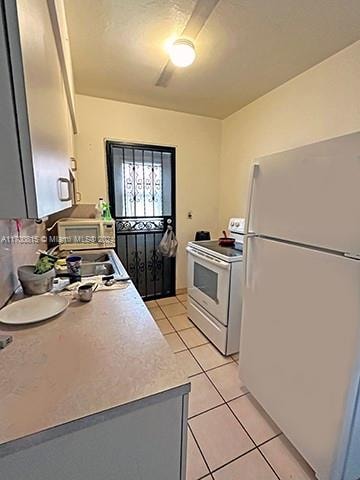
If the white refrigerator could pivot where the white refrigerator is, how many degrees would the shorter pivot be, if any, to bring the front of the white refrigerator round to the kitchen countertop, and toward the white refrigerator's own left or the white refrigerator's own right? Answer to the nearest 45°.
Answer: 0° — it already faces it

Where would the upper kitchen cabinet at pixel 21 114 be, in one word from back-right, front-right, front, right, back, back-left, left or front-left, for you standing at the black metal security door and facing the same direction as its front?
front

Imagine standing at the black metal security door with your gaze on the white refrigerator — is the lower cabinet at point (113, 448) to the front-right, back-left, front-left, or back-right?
front-right

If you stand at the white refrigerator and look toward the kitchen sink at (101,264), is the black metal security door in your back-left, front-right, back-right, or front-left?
front-right

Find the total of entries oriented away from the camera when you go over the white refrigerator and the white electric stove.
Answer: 0

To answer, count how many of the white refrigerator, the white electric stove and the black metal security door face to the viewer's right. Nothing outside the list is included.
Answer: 0

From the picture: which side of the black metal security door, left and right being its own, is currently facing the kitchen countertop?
front

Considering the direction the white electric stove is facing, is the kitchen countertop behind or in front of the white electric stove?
in front

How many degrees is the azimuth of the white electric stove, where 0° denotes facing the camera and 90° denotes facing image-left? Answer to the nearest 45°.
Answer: approximately 45°

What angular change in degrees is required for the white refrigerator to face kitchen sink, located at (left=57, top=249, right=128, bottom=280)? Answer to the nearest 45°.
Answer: approximately 45° to its right

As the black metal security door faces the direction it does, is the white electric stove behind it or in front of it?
in front

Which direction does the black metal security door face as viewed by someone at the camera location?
facing the viewer

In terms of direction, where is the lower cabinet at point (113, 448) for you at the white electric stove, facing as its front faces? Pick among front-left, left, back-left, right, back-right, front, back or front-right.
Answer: front-left

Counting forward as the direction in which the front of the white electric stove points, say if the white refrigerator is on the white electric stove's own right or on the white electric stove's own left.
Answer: on the white electric stove's own left

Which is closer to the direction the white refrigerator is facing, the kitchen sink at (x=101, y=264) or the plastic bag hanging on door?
the kitchen sink

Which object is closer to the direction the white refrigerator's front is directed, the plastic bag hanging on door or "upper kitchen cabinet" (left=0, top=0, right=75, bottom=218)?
the upper kitchen cabinet

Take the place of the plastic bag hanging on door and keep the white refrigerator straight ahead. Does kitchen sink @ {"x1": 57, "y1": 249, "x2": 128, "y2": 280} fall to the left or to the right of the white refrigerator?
right

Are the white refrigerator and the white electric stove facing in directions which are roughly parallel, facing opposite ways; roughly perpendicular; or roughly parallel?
roughly parallel

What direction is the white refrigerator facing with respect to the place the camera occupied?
facing the viewer and to the left of the viewer

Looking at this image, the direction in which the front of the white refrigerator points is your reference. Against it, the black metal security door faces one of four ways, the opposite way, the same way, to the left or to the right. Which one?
to the left

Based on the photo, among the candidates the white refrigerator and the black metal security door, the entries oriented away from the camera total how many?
0
